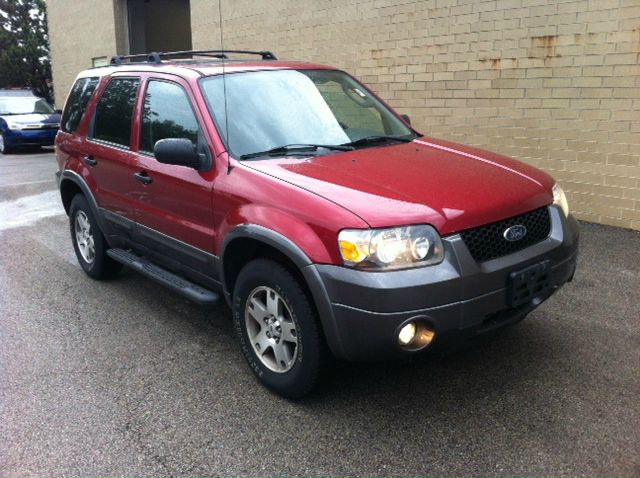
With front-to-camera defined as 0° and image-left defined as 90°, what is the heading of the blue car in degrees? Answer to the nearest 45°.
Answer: approximately 315°

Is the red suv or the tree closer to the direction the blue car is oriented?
the red suv

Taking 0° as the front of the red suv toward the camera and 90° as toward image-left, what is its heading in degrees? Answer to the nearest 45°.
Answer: approximately 315°

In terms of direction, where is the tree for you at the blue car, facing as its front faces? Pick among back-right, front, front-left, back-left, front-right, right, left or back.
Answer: back-left

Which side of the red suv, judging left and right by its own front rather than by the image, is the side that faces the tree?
back
